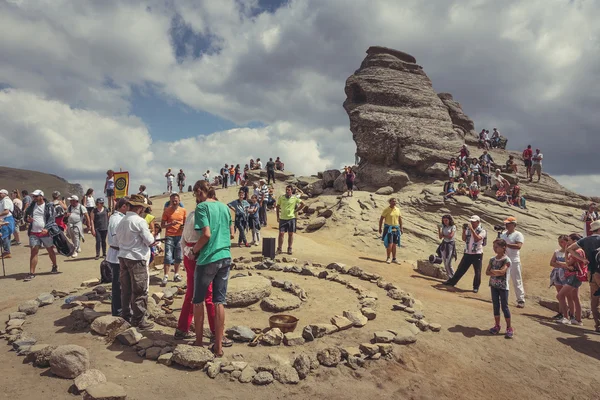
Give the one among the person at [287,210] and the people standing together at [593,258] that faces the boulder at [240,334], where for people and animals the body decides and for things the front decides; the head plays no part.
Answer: the person at [287,210]

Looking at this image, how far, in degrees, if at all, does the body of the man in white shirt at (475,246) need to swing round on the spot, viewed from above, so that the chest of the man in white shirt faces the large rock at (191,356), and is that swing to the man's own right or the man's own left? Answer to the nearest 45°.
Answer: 0° — they already face it

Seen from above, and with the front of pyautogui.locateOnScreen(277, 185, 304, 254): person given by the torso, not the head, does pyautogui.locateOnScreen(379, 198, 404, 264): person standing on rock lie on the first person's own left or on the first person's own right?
on the first person's own left

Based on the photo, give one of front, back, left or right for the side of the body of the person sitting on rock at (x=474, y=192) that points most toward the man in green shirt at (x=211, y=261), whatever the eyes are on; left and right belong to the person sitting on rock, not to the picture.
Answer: front

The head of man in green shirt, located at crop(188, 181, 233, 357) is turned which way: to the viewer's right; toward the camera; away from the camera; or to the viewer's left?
to the viewer's left

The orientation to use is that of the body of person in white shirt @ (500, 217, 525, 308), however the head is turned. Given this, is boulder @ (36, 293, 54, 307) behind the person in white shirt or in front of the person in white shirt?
in front

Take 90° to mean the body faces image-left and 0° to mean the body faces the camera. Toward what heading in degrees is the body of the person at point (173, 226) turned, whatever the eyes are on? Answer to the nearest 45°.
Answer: approximately 0°

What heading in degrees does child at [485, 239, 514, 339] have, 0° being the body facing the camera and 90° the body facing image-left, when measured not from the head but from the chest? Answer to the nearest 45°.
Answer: approximately 45°
